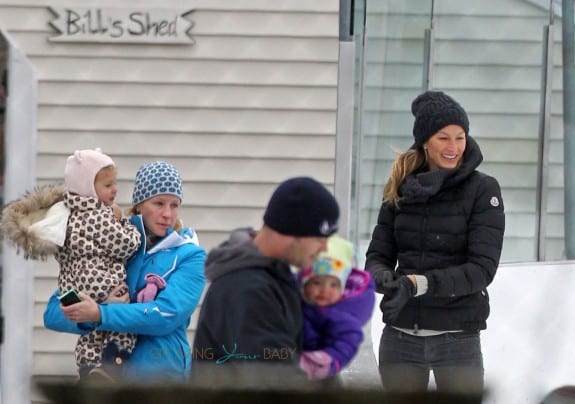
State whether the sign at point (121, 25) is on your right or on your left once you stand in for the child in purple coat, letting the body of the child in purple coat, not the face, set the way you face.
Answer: on your right

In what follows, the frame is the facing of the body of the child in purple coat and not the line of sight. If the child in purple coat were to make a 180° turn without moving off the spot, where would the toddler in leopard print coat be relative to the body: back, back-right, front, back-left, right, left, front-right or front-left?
left

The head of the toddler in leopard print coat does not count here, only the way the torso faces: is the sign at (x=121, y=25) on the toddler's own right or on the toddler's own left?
on the toddler's own left

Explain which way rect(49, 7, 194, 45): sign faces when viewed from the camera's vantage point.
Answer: facing the viewer

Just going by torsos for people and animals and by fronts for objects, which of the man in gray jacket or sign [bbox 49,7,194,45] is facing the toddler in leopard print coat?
the sign

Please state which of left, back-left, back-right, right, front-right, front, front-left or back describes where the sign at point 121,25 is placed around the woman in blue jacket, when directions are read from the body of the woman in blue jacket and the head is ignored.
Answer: back-right

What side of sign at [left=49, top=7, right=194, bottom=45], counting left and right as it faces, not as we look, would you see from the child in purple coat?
front

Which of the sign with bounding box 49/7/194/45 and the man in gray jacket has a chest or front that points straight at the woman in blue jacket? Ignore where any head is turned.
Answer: the sign
